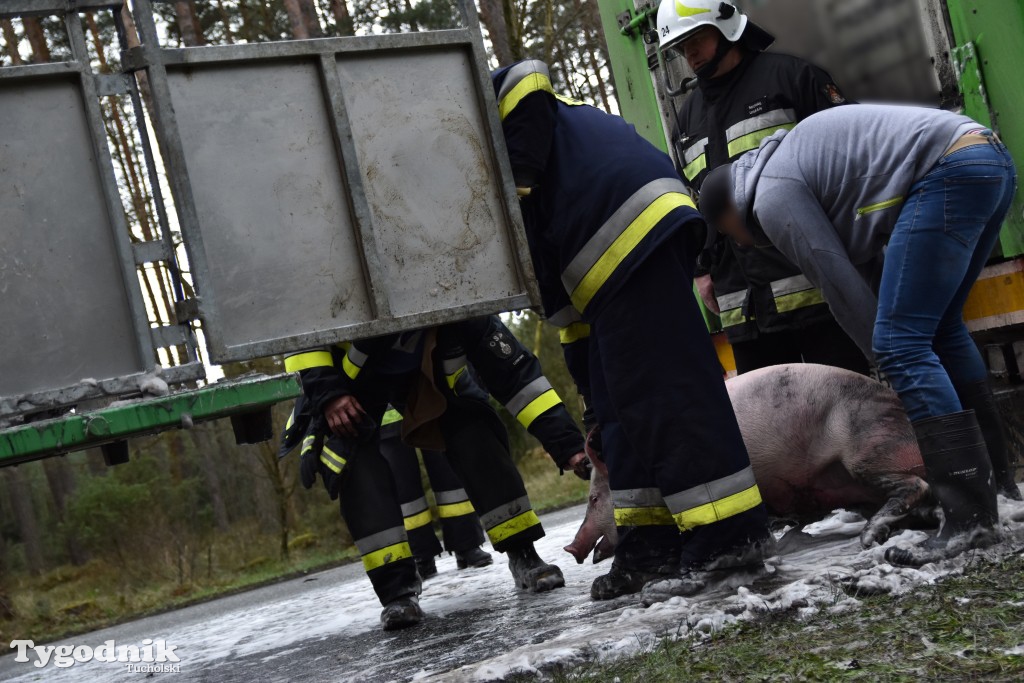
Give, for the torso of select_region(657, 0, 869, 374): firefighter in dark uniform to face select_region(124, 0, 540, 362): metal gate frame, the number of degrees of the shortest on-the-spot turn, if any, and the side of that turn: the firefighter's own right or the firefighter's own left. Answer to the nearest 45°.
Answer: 0° — they already face it

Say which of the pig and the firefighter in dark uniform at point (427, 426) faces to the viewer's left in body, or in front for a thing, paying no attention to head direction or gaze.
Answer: the pig

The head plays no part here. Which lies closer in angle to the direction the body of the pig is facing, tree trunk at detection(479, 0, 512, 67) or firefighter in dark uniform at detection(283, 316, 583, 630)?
the firefighter in dark uniform

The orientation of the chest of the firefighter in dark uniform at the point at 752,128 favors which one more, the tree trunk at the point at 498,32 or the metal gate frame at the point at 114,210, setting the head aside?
the metal gate frame

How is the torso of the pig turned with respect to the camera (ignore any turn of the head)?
to the viewer's left

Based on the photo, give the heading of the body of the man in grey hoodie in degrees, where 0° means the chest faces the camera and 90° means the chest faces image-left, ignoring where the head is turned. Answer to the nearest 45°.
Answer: approximately 90°

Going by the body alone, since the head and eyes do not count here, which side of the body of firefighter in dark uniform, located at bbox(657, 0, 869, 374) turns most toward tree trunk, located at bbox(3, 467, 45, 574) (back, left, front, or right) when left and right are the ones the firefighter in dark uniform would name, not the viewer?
right
